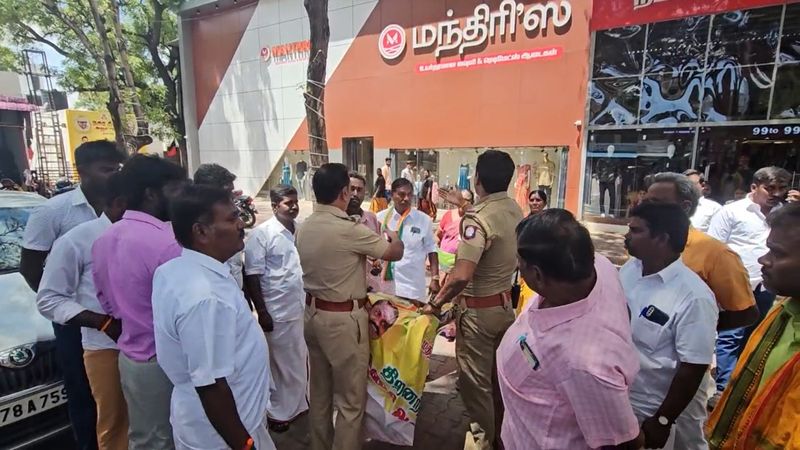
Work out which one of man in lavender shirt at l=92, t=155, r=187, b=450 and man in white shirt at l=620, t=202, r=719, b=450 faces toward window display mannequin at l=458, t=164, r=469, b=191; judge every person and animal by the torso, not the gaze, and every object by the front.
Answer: the man in lavender shirt

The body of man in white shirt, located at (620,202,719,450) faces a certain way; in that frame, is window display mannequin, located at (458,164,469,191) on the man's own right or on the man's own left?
on the man's own right

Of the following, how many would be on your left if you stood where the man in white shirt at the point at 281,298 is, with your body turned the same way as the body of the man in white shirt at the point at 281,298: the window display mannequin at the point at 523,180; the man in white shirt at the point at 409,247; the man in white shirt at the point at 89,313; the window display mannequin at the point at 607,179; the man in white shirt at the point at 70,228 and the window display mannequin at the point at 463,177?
4

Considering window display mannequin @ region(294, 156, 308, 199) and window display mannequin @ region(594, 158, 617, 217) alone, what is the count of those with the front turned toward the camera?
2

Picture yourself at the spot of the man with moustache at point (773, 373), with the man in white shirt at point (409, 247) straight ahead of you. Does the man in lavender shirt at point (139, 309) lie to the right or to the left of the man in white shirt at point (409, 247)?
left

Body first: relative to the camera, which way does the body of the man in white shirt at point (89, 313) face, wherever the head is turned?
to the viewer's right

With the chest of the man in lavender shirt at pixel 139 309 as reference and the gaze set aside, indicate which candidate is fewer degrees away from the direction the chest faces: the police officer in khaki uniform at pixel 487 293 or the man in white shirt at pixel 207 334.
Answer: the police officer in khaki uniform

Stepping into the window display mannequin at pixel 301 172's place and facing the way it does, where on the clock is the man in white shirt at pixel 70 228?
The man in white shirt is roughly at 12 o'clock from the window display mannequin.

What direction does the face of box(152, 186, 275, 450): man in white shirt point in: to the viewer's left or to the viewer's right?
to the viewer's right

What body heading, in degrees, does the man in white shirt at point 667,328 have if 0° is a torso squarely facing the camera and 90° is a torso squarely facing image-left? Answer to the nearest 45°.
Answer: approximately 45°

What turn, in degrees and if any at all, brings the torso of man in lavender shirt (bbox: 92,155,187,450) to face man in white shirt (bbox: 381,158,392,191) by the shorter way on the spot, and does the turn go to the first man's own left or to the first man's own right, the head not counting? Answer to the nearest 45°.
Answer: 0° — they already face them

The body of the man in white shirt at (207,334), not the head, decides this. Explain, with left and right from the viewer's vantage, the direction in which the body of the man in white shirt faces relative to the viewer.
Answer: facing to the right of the viewer
